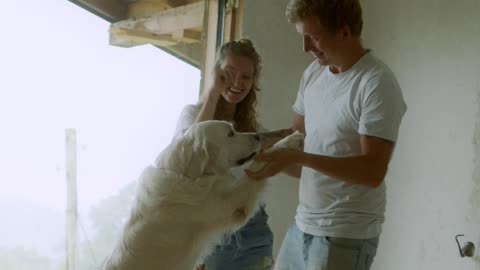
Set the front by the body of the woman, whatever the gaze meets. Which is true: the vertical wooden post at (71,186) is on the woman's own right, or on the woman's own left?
on the woman's own right

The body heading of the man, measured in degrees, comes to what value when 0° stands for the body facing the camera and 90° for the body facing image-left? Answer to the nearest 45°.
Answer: approximately 45°

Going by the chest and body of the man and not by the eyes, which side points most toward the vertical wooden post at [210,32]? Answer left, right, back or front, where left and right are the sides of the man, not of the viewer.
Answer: right

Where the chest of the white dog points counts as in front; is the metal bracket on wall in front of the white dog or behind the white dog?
in front

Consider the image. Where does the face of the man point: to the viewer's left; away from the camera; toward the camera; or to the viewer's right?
to the viewer's left

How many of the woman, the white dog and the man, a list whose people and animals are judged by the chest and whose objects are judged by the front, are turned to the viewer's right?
1

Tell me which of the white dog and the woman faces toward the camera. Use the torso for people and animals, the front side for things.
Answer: the woman

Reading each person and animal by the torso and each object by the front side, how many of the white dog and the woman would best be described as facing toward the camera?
1

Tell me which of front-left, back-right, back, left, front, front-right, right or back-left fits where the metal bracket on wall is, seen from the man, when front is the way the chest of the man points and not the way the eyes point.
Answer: back

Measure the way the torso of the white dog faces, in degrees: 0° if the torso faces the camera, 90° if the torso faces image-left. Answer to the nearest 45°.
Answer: approximately 270°

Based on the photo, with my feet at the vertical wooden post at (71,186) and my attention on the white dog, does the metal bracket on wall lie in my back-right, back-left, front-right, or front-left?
front-left

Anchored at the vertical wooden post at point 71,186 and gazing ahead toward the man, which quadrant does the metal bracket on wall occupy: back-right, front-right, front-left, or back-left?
front-left

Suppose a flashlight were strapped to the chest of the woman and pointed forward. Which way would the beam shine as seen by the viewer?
toward the camera
